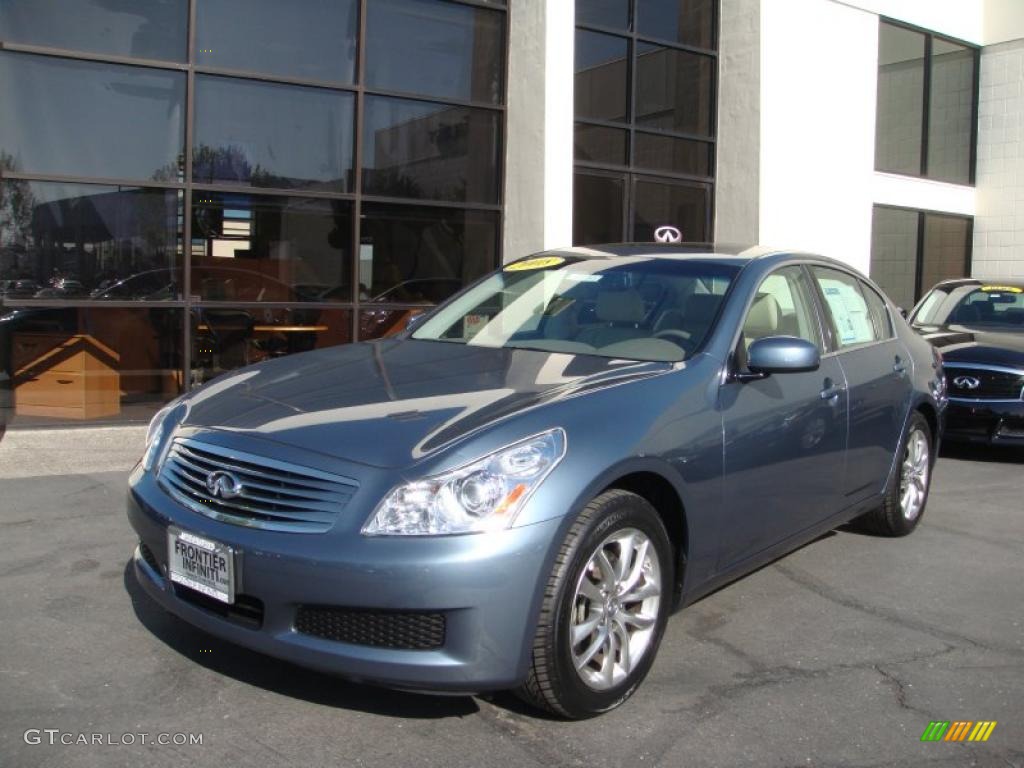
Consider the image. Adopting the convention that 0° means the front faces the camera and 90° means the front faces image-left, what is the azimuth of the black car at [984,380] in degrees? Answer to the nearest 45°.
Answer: approximately 45°

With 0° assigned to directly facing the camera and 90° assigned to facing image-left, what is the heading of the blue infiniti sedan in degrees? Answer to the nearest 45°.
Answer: approximately 45°

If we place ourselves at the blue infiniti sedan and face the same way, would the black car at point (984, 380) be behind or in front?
behind
